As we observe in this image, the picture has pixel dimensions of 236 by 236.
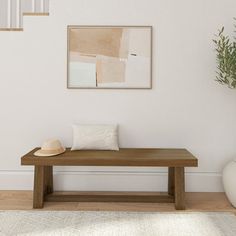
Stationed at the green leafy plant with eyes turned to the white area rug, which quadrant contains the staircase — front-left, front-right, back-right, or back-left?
front-right

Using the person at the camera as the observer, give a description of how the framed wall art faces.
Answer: facing the viewer

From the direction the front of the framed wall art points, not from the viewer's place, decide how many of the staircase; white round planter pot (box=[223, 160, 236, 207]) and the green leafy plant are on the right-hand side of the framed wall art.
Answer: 1

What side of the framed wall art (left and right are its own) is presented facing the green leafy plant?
left

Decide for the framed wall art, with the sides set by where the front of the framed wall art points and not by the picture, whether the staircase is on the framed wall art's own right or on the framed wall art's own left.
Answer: on the framed wall art's own right
